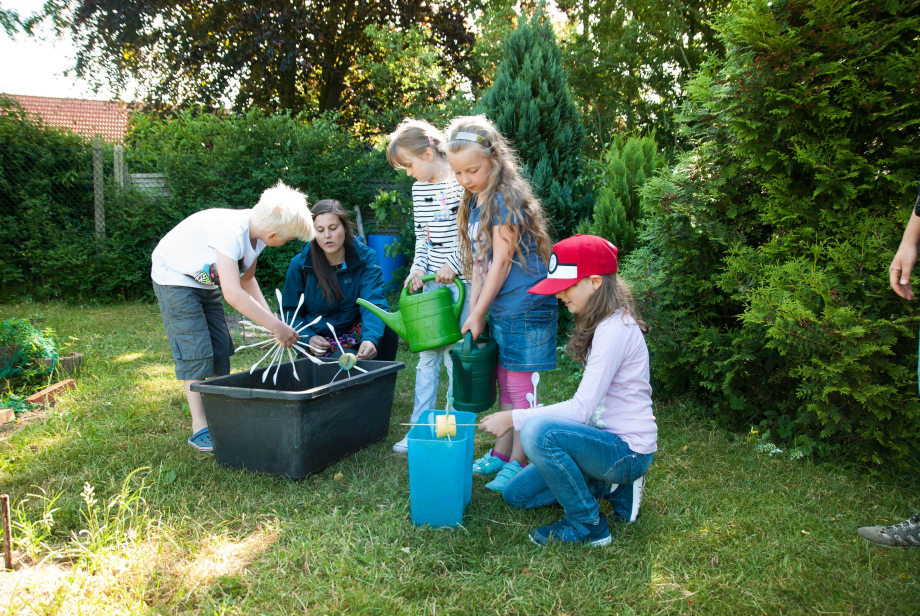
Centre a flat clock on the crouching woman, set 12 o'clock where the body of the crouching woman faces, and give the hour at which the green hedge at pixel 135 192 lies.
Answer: The green hedge is roughly at 5 o'clock from the crouching woman.

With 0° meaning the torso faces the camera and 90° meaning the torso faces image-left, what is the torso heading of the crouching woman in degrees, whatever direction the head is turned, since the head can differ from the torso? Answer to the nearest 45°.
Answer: approximately 0°

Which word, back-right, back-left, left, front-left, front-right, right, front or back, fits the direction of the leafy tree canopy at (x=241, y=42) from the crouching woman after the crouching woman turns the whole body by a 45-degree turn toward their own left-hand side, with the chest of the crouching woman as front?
back-left

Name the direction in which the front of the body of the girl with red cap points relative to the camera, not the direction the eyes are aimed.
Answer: to the viewer's left

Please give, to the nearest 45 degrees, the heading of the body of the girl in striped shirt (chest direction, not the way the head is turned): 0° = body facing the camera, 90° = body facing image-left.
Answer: approximately 45°

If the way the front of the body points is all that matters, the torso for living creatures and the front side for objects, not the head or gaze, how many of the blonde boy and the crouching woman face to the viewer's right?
1

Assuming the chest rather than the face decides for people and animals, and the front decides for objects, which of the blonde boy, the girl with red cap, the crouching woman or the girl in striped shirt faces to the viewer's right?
the blonde boy

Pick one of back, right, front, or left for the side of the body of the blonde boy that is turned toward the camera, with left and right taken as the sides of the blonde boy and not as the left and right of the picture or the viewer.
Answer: right

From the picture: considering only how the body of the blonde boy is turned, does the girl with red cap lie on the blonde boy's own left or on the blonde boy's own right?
on the blonde boy's own right
